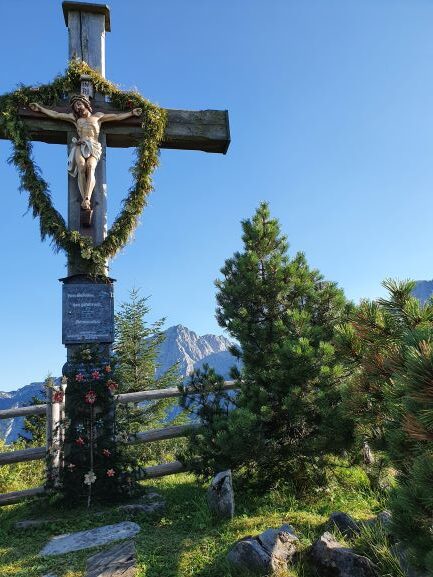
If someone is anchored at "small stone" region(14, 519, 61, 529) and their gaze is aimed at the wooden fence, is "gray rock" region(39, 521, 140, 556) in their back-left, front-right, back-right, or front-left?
back-right

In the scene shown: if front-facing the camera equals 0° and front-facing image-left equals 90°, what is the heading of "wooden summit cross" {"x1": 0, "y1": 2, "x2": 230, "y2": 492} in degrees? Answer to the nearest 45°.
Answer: approximately 0°

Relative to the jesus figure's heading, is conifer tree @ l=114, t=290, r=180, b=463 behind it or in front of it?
behind
